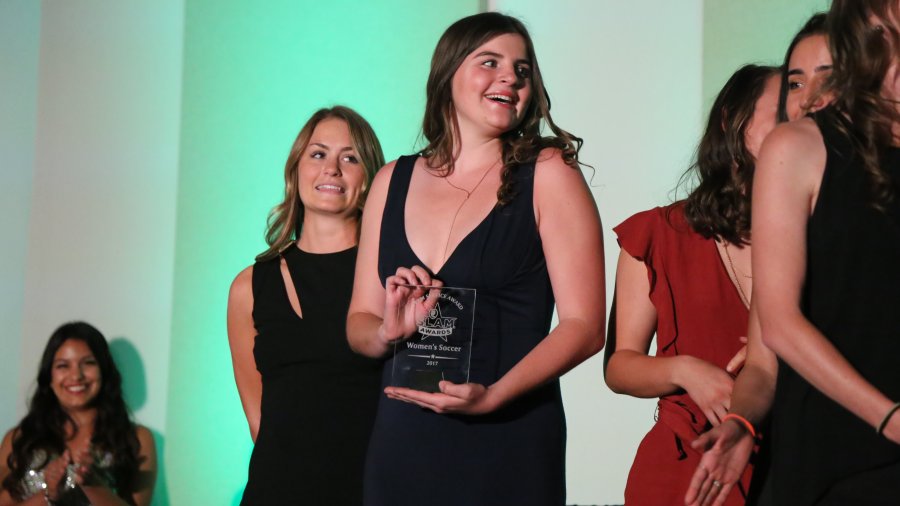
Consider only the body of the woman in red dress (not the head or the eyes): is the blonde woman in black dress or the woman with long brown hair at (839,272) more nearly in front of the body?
the woman with long brown hair

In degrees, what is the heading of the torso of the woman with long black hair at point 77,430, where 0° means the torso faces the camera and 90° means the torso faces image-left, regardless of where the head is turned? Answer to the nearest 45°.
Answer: approximately 0°

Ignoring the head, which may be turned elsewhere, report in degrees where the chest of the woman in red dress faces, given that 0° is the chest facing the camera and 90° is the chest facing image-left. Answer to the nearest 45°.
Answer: approximately 315°

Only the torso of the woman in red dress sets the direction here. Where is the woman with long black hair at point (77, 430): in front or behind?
behind
